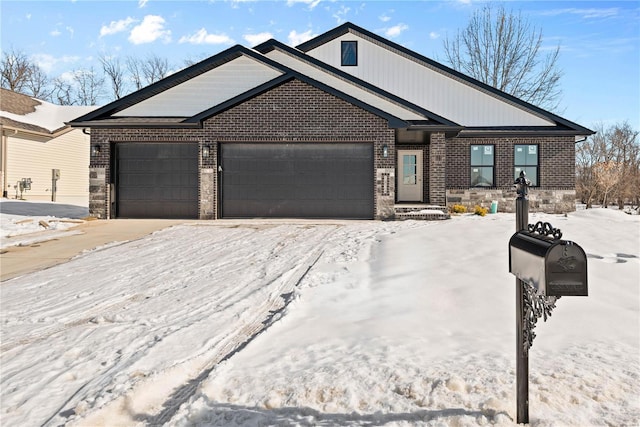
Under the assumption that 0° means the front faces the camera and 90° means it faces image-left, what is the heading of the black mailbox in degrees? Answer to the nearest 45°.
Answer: approximately 315°

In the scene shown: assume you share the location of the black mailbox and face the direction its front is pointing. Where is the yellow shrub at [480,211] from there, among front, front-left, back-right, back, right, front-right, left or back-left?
back-left

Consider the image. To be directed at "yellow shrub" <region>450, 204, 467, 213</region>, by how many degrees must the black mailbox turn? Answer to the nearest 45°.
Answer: approximately 135° to its left

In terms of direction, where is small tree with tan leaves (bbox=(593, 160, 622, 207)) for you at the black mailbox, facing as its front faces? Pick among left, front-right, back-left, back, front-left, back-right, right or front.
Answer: back-left
